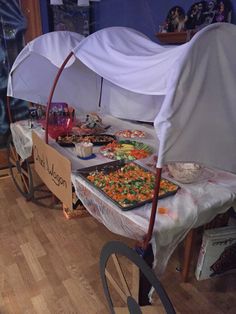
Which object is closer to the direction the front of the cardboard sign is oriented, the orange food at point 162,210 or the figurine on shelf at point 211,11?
the orange food

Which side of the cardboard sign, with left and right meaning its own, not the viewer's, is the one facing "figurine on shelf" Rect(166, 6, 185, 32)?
back

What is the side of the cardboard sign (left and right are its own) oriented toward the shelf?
back

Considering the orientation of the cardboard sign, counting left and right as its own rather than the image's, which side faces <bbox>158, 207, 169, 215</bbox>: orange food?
left

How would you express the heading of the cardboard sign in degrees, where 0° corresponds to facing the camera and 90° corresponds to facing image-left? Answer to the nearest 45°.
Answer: approximately 45°

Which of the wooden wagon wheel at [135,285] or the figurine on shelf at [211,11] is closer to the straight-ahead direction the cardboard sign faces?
the wooden wagon wheel

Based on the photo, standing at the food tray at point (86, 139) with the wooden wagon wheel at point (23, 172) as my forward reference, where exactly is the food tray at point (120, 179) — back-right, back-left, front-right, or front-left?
back-left

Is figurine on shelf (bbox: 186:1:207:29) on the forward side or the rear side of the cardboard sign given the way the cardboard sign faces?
on the rear side
